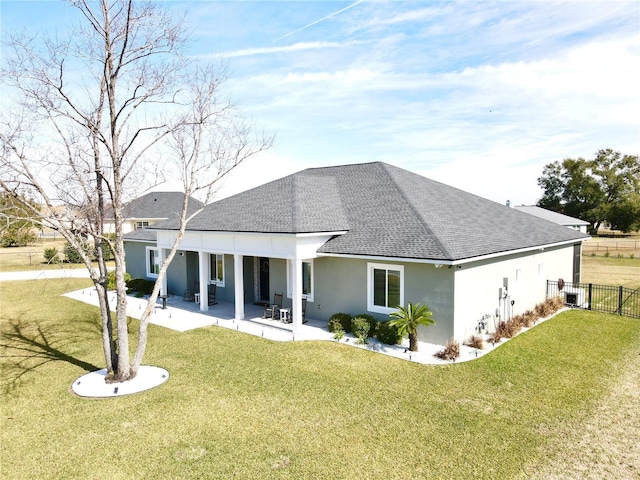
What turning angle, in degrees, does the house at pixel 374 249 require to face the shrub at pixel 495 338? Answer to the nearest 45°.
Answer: approximately 90° to its left

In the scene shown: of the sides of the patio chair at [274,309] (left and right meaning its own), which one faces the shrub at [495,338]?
left

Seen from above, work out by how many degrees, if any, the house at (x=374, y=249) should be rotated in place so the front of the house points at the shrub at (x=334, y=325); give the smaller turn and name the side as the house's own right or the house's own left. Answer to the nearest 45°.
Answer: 0° — it already faces it

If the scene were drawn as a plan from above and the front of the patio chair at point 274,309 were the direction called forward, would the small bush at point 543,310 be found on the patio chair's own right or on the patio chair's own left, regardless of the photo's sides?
on the patio chair's own left

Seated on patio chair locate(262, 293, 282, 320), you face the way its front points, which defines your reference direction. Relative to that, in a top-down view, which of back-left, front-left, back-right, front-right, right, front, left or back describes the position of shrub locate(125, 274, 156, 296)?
right

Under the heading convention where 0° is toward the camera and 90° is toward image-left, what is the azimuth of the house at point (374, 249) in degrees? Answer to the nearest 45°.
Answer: approximately 45°

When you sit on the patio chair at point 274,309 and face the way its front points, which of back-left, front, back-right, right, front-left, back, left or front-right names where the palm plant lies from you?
left

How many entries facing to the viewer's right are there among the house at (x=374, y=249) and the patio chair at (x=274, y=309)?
0

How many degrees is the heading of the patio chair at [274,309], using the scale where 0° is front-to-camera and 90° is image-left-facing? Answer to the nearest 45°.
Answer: approximately 45°

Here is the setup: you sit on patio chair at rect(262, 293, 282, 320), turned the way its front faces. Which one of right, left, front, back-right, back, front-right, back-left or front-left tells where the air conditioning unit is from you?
back-left

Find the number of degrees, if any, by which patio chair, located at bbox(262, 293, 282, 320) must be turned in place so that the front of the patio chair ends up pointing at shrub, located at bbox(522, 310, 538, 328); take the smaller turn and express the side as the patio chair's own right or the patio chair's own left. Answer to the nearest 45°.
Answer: approximately 135° to the patio chair's own left

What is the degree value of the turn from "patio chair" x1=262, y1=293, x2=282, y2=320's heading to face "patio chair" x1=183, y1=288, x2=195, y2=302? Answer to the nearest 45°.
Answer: approximately 90° to its right

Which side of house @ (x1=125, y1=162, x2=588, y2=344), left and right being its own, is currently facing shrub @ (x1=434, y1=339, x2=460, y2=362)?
left

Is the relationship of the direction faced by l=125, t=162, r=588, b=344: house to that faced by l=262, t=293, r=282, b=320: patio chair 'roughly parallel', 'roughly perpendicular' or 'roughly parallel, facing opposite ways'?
roughly parallel

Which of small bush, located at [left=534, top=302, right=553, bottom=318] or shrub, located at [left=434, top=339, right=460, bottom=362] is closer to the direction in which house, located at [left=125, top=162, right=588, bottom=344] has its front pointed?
the shrub

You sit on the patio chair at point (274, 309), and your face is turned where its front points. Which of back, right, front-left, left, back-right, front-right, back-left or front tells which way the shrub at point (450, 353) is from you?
left

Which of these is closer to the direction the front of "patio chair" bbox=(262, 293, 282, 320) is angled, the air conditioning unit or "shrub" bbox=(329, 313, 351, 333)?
the shrub

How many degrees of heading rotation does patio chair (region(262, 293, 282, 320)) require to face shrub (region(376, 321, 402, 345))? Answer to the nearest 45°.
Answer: approximately 90° to its left

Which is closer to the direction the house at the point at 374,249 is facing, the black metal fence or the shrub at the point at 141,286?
the shrub
